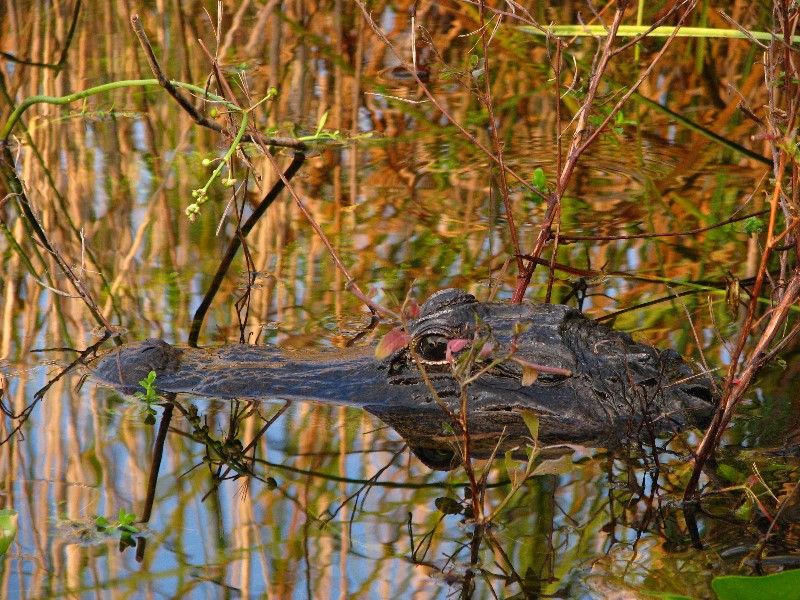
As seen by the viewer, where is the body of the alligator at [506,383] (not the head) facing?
to the viewer's left

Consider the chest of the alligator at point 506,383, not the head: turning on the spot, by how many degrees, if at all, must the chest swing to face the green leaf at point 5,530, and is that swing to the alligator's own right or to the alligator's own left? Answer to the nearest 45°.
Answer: approximately 45° to the alligator's own left

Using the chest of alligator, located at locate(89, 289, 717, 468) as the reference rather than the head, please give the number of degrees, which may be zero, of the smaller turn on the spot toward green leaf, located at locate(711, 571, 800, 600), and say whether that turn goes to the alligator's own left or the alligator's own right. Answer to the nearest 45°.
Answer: approximately 90° to the alligator's own left
